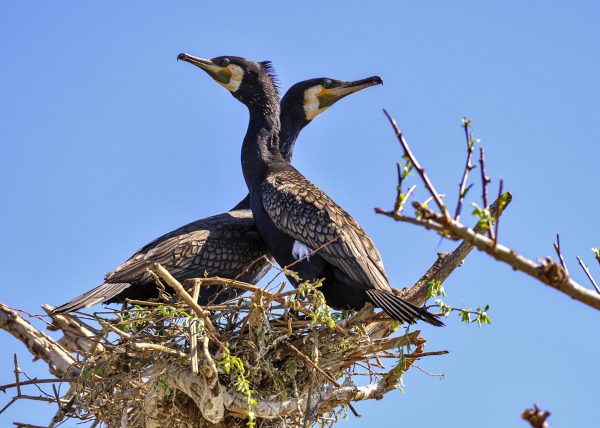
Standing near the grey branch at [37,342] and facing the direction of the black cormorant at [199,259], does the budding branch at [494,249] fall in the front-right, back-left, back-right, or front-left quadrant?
front-right

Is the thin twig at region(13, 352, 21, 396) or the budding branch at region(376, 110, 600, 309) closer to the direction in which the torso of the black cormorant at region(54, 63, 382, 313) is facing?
the budding branch

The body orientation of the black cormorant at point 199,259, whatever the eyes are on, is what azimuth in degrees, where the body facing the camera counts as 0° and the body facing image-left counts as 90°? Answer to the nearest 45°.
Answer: approximately 270°

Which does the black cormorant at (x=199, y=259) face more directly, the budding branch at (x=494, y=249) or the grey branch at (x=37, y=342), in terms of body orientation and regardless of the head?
the budding branch

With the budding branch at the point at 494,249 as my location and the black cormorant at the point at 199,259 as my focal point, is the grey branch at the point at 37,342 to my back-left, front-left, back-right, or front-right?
front-left

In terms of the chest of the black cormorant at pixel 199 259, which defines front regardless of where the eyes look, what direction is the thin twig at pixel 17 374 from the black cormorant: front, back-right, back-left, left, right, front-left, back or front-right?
back-right

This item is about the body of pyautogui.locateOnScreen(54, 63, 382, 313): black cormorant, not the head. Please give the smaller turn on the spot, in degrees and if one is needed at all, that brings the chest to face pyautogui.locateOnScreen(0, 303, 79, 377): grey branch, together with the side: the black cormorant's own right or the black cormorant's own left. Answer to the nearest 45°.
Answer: approximately 180°
